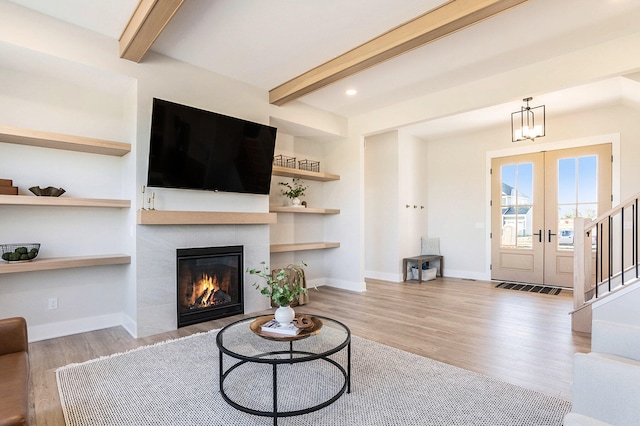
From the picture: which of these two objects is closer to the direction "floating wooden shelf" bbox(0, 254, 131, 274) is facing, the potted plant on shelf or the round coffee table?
the round coffee table

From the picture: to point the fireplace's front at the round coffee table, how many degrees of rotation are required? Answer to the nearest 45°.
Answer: approximately 45° to its right

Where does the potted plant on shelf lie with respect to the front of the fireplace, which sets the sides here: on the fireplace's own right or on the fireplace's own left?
on the fireplace's own left

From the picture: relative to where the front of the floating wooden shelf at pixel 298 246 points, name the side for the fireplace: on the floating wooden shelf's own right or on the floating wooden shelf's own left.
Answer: on the floating wooden shelf's own right
